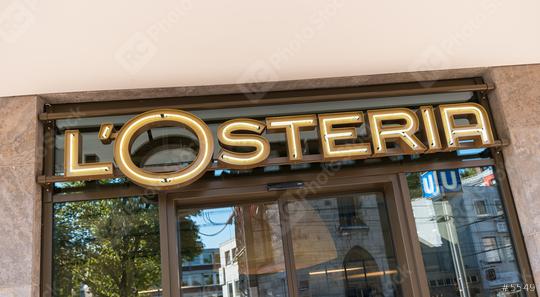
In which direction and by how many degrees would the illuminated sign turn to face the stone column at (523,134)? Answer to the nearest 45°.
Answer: approximately 90° to its left

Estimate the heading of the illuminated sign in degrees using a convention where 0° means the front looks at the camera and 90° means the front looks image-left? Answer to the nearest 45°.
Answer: approximately 0°

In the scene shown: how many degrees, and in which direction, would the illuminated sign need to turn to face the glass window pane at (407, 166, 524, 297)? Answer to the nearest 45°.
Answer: approximately 90° to its left
